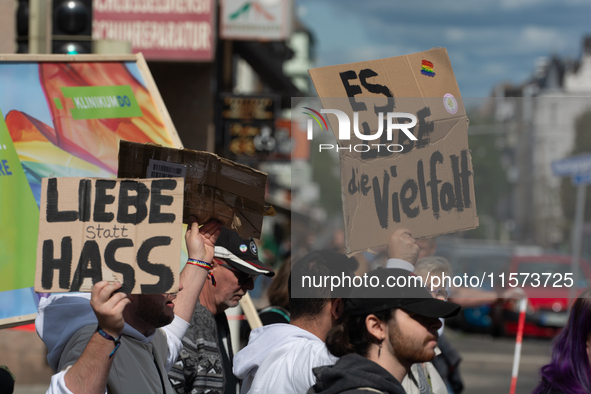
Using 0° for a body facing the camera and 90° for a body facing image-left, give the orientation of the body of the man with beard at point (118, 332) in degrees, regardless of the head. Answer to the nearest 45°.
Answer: approximately 315°

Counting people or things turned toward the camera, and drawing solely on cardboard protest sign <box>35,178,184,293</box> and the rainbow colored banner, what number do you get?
2

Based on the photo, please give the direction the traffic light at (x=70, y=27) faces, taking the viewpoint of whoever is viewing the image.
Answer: facing the viewer

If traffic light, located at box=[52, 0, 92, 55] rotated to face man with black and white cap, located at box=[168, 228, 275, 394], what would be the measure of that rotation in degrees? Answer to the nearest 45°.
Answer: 0° — it already faces them

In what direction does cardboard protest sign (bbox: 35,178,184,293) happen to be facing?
toward the camera

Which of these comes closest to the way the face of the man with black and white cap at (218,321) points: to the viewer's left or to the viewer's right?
to the viewer's right

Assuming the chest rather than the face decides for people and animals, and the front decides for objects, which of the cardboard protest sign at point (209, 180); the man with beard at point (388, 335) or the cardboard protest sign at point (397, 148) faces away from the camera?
the cardboard protest sign at point (209, 180)

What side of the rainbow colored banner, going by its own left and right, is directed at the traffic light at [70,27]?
back

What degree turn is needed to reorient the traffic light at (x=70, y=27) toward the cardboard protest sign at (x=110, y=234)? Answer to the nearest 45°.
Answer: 0° — it already faces it

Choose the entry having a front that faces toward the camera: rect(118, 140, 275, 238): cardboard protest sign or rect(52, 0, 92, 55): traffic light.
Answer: the traffic light

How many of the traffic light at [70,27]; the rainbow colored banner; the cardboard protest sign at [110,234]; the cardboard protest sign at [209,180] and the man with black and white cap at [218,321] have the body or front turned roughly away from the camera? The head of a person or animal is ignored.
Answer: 1
